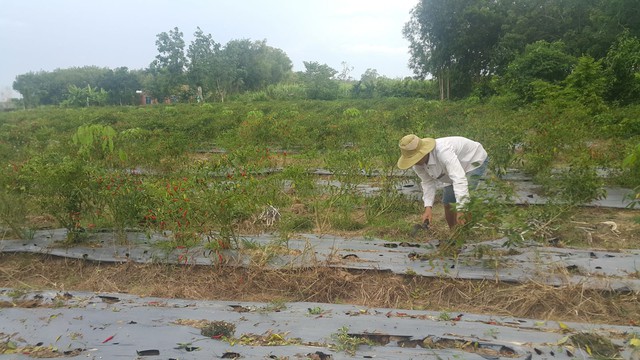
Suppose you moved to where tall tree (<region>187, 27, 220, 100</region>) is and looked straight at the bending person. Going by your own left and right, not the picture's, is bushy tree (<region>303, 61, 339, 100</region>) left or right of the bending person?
left

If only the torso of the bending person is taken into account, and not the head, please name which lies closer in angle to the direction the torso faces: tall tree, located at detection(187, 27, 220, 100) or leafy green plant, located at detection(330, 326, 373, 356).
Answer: the leafy green plant

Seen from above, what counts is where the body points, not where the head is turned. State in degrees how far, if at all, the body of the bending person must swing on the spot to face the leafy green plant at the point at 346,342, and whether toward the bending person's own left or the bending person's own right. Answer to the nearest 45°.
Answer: approximately 45° to the bending person's own left

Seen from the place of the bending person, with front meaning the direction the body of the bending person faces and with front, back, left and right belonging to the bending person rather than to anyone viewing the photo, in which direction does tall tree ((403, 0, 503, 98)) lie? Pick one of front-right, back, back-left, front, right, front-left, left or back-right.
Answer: back-right

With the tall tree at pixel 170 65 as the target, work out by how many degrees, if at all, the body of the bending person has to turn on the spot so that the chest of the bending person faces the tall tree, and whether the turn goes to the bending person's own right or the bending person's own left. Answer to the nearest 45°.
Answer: approximately 90° to the bending person's own right

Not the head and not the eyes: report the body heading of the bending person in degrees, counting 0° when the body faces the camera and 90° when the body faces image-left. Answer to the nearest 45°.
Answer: approximately 45°
